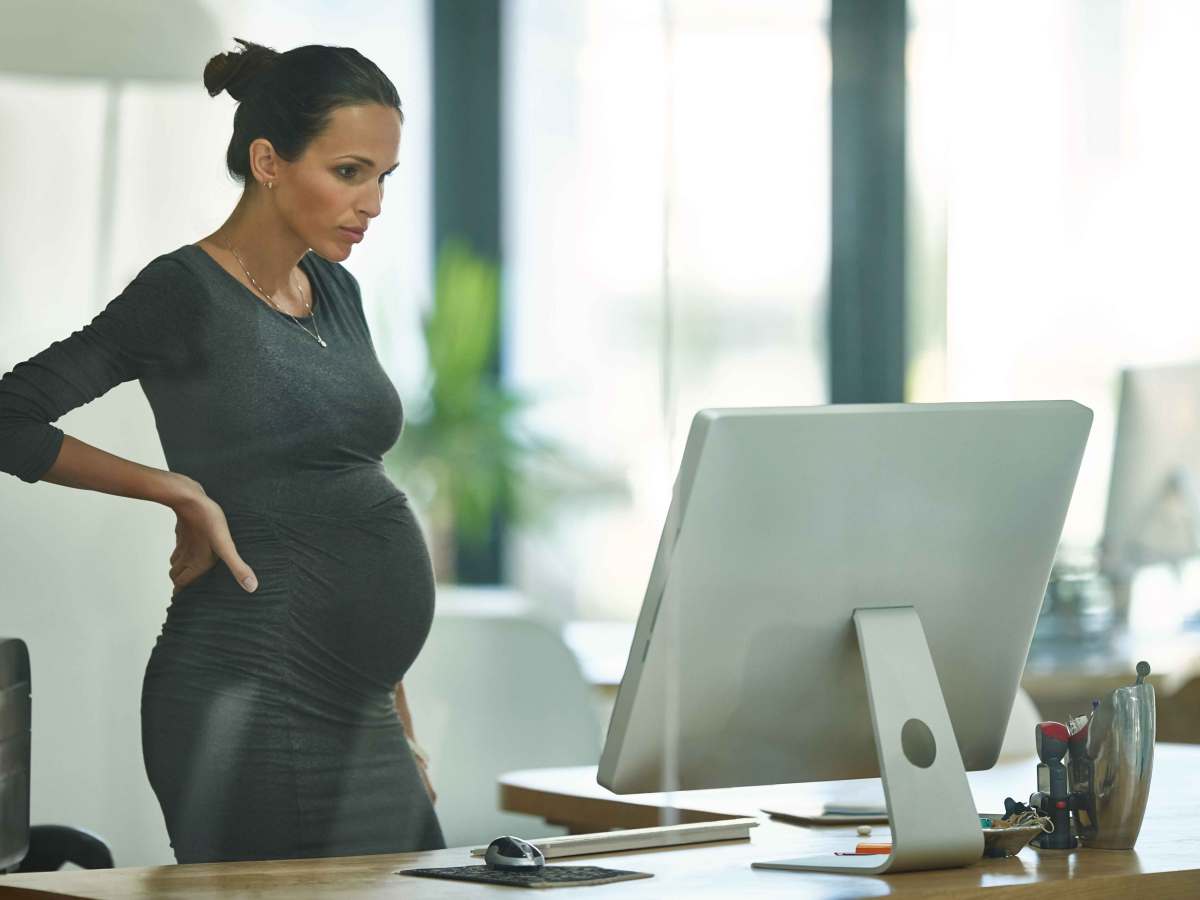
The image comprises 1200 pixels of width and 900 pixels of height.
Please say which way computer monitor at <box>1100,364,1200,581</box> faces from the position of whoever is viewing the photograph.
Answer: facing away from the viewer and to the left of the viewer

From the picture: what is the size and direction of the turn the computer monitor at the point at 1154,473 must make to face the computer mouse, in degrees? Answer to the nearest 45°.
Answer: approximately 135° to its left

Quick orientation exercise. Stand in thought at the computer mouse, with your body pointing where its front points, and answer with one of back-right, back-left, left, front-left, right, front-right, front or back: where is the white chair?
back-left

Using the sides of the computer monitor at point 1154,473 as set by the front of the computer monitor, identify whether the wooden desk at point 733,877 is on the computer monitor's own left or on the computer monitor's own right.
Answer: on the computer monitor's own left

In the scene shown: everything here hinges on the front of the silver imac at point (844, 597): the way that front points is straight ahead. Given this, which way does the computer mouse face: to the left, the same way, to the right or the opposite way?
the opposite way

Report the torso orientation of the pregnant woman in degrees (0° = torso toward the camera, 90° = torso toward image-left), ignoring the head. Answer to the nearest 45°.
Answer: approximately 315°

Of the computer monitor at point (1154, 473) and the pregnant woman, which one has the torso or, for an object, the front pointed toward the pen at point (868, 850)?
the pregnant woman

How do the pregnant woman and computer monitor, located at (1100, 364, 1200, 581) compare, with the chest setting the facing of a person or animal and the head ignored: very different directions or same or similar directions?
very different directions

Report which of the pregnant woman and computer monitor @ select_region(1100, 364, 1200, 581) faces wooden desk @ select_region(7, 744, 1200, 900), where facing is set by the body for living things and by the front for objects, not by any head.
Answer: the pregnant woman

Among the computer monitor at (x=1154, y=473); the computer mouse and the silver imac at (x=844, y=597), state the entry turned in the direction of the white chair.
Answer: the silver imac
